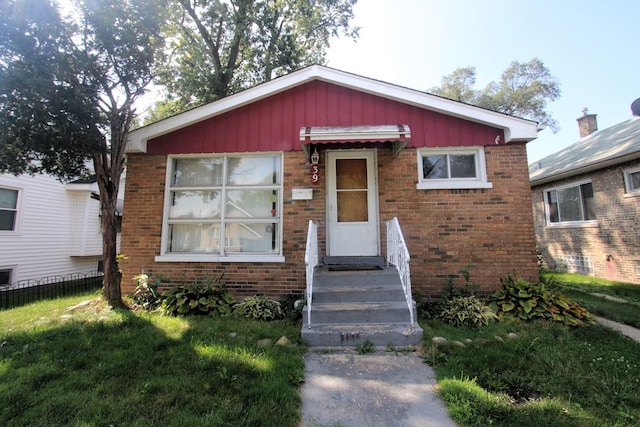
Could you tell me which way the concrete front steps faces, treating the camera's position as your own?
facing the viewer

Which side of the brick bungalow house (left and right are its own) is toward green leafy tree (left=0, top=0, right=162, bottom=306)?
right

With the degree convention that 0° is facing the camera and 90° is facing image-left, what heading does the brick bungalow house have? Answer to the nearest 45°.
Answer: approximately 0°

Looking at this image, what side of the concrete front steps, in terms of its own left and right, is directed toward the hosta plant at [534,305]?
left

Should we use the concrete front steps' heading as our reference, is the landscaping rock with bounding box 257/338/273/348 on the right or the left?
on its right

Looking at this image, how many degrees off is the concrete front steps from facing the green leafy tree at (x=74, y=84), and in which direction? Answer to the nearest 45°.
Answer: approximately 90° to its right

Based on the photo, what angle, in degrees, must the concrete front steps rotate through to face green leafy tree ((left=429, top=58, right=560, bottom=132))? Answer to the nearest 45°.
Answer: approximately 135° to its left

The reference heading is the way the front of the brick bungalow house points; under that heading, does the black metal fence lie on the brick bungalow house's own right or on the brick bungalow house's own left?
on the brick bungalow house's own right

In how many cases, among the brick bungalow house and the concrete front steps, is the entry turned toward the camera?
2

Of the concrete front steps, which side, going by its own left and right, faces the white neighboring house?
right
